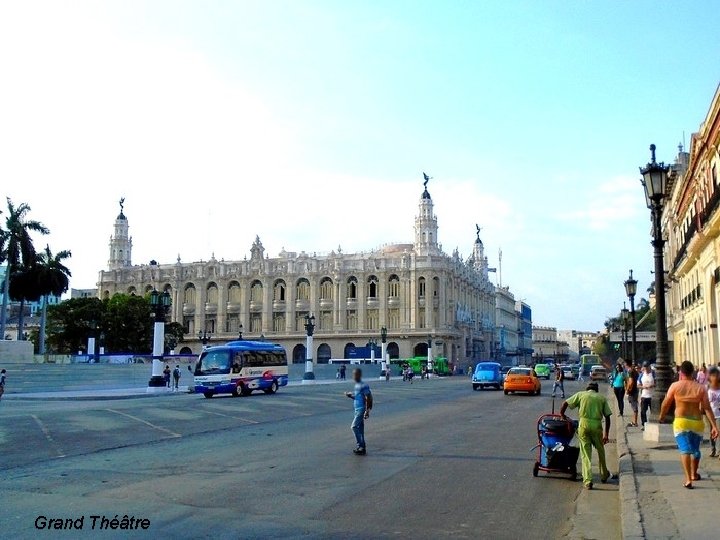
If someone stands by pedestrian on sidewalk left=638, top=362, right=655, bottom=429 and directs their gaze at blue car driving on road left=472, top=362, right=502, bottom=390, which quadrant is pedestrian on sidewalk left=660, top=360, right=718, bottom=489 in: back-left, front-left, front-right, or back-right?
back-left

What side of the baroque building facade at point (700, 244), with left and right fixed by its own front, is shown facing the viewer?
left

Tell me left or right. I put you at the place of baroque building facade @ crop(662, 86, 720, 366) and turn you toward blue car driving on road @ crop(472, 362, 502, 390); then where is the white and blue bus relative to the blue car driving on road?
left

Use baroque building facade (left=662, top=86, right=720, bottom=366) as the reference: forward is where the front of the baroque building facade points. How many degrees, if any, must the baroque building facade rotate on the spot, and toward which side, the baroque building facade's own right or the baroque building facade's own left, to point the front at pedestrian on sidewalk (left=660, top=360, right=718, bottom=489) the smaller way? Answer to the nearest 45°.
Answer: approximately 90° to the baroque building facade's own left
